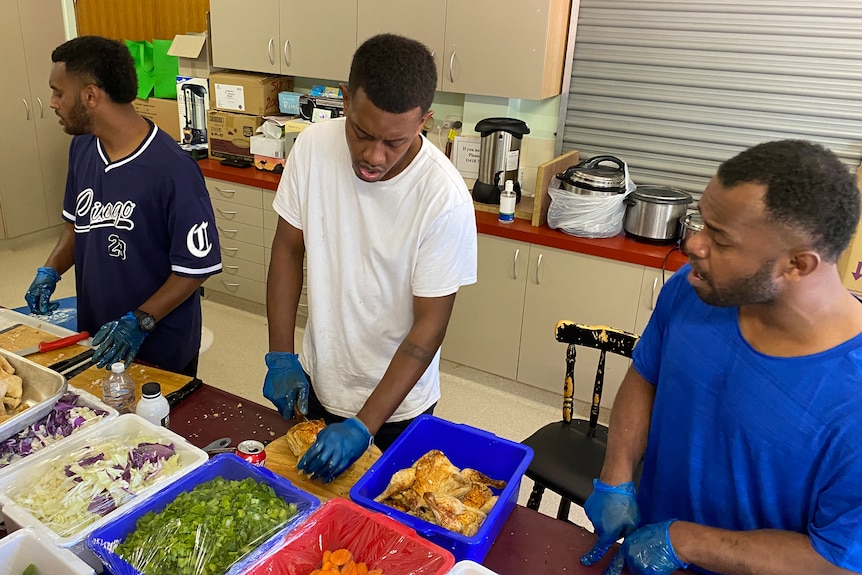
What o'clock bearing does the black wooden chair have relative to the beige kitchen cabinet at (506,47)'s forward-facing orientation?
The black wooden chair is roughly at 10 o'clock from the beige kitchen cabinet.

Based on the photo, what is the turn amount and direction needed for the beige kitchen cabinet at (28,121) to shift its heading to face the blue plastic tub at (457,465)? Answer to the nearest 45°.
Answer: approximately 45° to its right

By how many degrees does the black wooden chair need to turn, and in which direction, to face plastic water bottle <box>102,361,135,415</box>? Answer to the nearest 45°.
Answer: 0° — it already faces it

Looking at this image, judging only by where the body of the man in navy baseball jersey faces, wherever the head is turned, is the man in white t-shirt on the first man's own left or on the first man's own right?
on the first man's own left

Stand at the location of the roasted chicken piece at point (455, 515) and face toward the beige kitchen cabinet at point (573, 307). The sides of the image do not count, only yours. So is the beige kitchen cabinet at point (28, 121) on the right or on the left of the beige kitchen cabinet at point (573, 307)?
left

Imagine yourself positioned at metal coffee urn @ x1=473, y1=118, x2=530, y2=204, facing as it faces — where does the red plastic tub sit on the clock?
The red plastic tub is roughly at 12 o'clock from the metal coffee urn.

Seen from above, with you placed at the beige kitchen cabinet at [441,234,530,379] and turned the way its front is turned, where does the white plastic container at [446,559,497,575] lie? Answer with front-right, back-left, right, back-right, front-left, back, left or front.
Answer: front-left

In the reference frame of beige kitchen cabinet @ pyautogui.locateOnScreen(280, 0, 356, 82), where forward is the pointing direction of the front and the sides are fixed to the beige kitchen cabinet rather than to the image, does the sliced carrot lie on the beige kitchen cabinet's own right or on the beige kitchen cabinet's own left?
on the beige kitchen cabinet's own left

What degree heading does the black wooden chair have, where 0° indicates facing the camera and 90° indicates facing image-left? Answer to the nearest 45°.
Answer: approximately 45°

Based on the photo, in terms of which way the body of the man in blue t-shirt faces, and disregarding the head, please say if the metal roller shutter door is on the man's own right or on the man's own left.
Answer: on the man's own right
